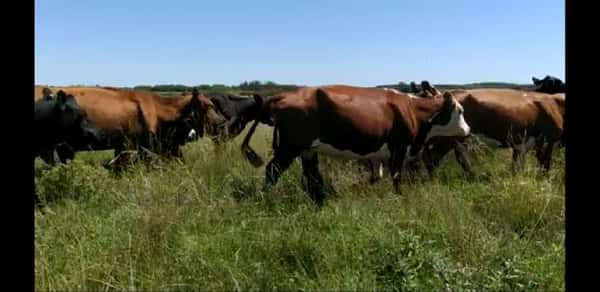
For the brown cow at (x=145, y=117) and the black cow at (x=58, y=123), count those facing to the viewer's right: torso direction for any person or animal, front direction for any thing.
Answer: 2

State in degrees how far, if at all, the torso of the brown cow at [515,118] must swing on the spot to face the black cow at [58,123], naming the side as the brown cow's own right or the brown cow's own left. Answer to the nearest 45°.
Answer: approximately 135° to the brown cow's own right

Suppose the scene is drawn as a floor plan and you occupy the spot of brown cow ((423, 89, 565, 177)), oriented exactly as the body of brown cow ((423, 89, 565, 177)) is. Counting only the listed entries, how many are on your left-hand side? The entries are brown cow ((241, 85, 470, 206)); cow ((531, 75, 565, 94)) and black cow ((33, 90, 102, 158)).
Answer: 1

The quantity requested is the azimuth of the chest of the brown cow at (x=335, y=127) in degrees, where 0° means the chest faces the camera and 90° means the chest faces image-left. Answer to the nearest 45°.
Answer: approximately 270°

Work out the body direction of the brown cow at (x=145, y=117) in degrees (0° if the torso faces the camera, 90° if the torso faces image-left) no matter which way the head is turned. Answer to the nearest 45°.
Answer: approximately 270°

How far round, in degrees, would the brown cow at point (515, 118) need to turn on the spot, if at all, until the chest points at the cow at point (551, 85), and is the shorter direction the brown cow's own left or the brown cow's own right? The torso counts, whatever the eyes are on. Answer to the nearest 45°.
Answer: approximately 90° to the brown cow's own left

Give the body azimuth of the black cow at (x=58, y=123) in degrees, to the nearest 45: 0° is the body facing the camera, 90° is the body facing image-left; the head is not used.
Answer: approximately 270°

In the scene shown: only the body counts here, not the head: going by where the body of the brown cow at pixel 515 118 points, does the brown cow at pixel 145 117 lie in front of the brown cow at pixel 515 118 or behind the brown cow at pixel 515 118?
behind

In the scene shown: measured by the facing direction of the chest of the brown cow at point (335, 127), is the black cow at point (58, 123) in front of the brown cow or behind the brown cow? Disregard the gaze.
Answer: behind
